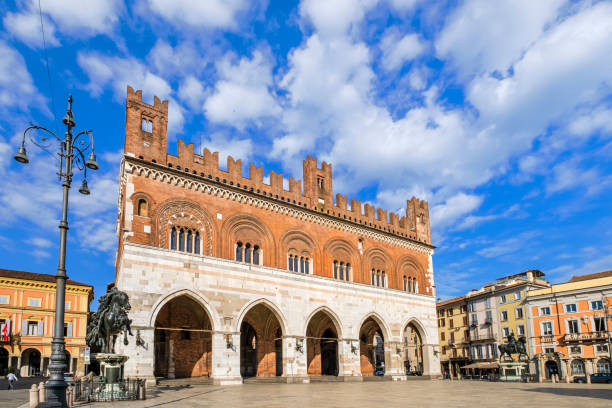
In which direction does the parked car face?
to the viewer's left

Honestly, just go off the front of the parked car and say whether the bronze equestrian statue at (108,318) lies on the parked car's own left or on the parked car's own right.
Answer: on the parked car's own left

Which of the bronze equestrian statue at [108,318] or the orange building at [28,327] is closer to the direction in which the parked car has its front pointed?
the orange building

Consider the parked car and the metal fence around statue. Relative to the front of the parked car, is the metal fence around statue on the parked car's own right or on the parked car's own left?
on the parked car's own left

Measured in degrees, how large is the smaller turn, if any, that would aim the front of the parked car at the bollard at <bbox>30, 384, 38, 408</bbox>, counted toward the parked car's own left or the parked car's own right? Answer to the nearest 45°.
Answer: approximately 90° to the parked car's own left

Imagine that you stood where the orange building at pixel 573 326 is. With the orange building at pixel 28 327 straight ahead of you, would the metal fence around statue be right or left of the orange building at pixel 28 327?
left

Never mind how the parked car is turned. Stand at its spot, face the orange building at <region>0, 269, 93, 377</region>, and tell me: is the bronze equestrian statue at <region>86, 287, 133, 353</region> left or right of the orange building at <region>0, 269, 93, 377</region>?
left
